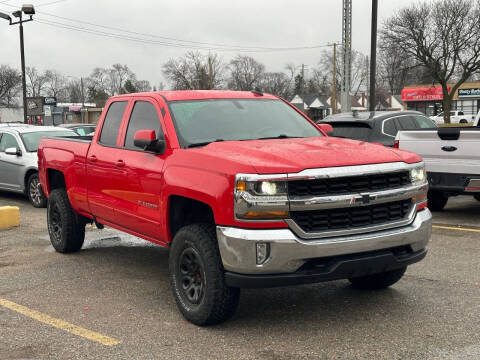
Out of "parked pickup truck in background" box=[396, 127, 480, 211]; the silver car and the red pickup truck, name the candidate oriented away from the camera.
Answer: the parked pickup truck in background

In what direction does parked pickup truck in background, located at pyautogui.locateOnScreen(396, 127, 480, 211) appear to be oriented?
away from the camera

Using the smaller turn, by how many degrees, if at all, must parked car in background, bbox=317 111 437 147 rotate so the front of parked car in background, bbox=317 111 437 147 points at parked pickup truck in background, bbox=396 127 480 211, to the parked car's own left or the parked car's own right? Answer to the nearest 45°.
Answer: approximately 90° to the parked car's own right

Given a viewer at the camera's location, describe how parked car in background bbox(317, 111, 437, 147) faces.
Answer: facing away from the viewer and to the right of the viewer

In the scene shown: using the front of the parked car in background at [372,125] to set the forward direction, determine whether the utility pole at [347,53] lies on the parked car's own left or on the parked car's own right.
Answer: on the parked car's own left

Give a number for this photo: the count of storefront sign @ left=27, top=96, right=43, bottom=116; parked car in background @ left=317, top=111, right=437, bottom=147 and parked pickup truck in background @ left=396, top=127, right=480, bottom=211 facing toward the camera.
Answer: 1

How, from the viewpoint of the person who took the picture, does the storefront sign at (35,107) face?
facing the viewer

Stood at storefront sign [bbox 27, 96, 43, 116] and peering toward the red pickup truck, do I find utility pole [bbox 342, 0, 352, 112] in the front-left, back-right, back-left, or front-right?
front-left

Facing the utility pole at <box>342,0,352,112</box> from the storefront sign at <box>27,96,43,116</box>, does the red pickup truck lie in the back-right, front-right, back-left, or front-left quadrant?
front-right

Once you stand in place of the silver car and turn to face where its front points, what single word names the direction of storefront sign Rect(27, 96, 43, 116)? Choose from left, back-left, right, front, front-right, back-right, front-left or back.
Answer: back-left

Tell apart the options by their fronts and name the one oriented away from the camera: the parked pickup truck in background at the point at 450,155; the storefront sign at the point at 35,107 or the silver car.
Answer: the parked pickup truck in background

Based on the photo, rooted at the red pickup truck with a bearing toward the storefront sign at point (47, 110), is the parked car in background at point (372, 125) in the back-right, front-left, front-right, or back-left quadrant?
front-right

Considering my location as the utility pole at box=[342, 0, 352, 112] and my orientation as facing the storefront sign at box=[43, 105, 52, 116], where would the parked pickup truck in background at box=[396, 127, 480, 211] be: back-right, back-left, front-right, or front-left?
back-left
